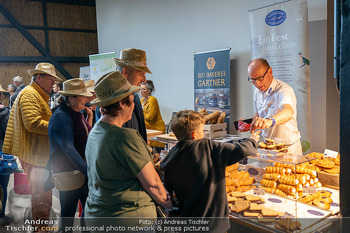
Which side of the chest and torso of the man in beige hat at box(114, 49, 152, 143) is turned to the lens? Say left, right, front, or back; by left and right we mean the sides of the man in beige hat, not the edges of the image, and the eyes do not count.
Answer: right

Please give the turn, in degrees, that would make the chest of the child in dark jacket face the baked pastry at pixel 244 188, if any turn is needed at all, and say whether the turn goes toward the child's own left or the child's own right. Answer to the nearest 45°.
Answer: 0° — they already face it

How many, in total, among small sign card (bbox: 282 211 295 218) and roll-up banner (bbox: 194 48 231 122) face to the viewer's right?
0

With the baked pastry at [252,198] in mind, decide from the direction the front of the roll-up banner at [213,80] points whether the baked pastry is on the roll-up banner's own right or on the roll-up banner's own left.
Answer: on the roll-up banner's own left

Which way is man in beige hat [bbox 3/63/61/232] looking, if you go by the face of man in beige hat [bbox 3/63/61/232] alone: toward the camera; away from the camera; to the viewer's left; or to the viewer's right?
to the viewer's right

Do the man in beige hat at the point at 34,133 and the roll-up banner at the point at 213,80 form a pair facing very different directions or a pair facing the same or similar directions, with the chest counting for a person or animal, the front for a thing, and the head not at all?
very different directions

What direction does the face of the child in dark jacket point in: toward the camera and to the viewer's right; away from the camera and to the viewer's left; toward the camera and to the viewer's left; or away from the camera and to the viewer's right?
away from the camera and to the viewer's right

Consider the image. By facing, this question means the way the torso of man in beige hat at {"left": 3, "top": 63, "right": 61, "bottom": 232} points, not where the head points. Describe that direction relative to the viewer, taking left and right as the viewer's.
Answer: facing to the right of the viewer
